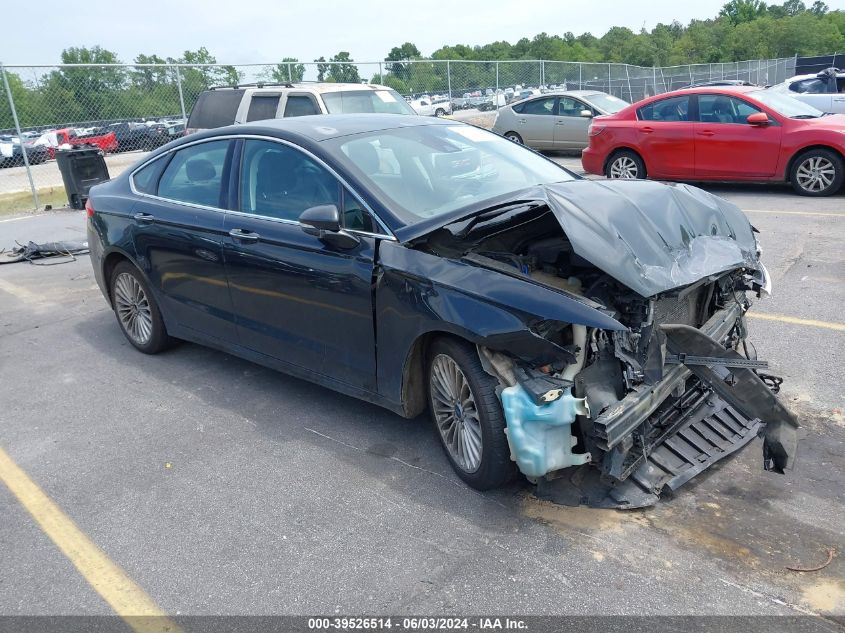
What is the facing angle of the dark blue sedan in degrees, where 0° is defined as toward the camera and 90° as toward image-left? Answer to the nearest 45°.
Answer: approximately 315°

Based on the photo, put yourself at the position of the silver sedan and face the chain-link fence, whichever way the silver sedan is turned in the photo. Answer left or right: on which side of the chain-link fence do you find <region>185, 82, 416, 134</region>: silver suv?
left

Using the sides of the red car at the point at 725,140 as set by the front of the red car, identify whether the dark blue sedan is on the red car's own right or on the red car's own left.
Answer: on the red car's own right

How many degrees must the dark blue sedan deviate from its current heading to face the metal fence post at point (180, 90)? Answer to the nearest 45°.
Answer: approximately 180°

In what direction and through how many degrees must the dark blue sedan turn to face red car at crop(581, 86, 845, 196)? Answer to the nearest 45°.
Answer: approximately 90° to its left

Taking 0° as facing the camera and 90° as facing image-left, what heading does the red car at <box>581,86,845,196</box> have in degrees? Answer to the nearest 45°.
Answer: approximately 270°

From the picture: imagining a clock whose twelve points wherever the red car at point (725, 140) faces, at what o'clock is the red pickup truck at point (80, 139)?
the red pickup truck at point (80, 139) is roughly at 6 o'clock from the red car at point (725, 140).

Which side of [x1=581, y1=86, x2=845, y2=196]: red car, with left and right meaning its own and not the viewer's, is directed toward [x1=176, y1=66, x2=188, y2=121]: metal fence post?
back

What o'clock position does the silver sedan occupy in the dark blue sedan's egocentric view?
The silver sedan is roughly at 8 o'clock from the dark blue sedan.
